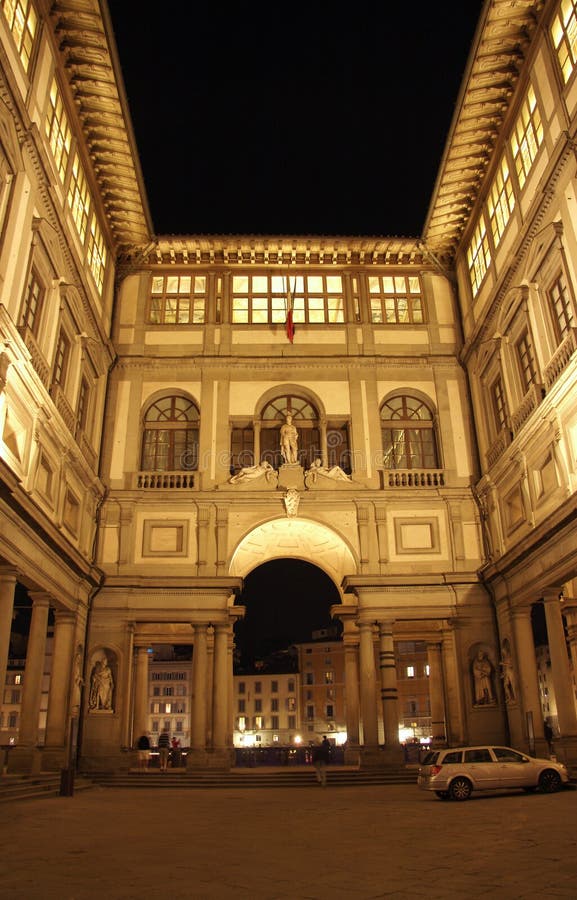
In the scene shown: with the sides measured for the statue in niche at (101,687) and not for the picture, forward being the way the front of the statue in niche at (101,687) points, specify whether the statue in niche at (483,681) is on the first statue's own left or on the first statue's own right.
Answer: on the first statue's own left

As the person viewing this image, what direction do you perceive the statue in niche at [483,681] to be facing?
facing the viewer

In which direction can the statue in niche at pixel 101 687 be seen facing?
toward the camera

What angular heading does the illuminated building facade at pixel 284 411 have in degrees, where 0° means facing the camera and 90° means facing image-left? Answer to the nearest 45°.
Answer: approximately 0°
